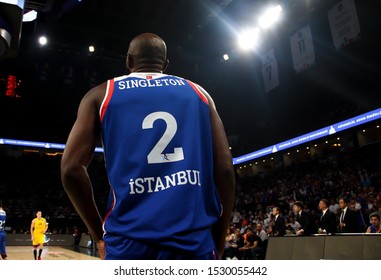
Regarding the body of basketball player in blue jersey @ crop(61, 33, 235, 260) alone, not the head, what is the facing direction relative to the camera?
away from the camera

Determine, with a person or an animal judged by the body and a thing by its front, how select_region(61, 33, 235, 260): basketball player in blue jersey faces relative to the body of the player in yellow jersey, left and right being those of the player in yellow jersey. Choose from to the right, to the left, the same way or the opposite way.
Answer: the opposite way

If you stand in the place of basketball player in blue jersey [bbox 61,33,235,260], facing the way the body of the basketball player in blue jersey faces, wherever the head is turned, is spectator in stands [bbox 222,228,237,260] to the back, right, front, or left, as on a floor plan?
front

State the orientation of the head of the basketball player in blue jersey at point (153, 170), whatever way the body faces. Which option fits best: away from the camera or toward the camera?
away from the camera

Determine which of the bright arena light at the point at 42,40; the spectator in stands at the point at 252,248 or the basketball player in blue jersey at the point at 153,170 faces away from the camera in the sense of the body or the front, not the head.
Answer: the basketball player in blue jersey

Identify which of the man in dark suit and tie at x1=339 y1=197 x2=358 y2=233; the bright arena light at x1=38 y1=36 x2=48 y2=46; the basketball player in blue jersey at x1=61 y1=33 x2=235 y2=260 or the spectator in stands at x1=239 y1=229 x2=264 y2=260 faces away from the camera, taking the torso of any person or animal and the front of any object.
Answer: the basketball player in blue jersey

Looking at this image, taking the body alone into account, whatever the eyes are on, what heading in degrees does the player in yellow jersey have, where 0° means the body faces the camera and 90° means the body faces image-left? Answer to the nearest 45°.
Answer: approximately 0°

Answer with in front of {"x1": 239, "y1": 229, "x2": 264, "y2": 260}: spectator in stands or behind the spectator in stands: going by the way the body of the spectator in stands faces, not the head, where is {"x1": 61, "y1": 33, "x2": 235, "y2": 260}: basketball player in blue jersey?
in front

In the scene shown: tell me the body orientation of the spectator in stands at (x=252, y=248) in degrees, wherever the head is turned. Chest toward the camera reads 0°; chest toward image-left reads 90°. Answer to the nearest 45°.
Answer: approximately 45°
